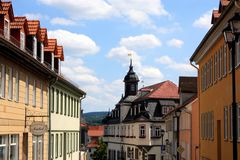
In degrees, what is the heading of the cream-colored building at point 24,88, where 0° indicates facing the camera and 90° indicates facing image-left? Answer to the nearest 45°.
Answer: approximately 315°

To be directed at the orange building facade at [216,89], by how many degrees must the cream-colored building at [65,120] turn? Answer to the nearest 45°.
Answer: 0° — it already faces it

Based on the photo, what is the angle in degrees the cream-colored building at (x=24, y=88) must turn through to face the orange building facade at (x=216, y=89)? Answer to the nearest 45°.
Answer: approximately 45° to its left

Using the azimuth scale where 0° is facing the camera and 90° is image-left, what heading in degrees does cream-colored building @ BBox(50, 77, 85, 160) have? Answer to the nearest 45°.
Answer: approximately 315°
